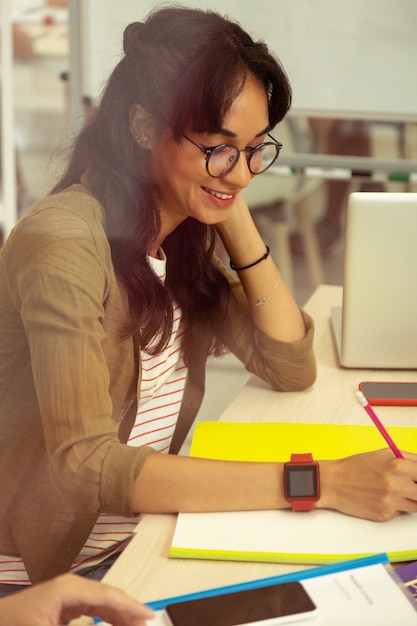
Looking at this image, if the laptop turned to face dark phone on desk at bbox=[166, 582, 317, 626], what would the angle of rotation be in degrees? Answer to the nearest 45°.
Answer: approximately 180°

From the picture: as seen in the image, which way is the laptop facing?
away from the camera

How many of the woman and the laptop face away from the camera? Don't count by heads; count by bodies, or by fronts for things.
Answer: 1

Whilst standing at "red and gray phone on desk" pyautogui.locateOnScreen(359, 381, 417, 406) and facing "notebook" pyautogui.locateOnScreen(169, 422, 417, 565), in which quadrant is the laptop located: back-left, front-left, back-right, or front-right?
back-right

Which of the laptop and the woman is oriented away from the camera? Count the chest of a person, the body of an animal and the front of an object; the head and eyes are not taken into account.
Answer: the laptop

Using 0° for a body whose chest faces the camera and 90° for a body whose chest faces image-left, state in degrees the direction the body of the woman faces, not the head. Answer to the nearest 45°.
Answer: approximately 315°

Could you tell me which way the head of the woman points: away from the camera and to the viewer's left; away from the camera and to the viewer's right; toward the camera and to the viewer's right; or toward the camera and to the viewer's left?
toward the camera and to the viewer's right
